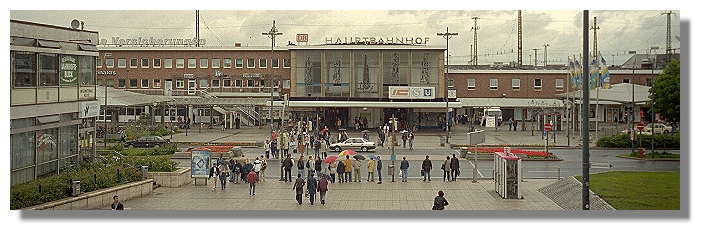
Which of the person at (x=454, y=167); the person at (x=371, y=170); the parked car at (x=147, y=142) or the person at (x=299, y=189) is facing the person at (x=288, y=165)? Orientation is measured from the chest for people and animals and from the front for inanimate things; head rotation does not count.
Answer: the person at (x=299, y=189)

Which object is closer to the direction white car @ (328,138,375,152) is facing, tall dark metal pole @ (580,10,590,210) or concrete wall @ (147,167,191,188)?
the concrete wall

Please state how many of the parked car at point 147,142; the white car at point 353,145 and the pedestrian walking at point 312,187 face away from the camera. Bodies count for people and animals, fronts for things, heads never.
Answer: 1

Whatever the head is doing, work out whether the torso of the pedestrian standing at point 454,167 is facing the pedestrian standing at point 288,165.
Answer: no

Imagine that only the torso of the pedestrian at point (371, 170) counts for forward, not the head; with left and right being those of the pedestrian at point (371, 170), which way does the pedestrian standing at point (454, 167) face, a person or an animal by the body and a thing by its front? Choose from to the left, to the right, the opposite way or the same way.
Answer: the same way

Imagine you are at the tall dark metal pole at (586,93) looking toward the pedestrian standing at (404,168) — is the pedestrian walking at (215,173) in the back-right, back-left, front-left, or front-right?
front-left

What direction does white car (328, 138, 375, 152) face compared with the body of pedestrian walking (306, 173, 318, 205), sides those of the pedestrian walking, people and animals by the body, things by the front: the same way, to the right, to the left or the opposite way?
to the left

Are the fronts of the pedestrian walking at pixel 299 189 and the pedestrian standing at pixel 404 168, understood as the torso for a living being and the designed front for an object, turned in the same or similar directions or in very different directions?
same or similar directions

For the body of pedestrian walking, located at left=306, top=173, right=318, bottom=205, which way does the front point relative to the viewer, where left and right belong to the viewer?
facing away from the viewer

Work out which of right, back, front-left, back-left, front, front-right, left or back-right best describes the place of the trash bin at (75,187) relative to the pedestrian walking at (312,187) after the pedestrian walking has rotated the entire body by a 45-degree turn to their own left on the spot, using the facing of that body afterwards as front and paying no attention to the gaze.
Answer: front-left

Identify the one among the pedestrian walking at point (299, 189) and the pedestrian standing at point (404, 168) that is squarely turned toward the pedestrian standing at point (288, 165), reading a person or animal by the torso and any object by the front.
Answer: the pedestrian walking at point (299, 189)

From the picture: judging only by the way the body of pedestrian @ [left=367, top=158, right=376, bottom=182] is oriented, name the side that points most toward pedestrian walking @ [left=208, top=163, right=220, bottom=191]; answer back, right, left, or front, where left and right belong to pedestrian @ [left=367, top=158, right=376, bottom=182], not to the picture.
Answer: left

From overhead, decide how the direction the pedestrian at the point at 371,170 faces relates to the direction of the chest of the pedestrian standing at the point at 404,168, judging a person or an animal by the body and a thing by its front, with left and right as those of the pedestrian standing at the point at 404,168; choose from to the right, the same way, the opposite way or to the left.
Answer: the same way

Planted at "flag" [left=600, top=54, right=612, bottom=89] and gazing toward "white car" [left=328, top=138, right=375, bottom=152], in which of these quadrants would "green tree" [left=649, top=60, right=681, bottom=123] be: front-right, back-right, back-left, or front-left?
back-left

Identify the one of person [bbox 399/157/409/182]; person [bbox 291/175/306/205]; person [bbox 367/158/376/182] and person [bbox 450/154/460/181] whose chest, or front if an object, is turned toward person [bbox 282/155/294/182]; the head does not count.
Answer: person [bbox 291/175/306/205]

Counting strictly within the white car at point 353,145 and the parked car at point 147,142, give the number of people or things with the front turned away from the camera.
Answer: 0

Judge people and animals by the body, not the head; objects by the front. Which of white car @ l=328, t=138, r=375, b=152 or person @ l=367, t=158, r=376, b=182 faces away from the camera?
the person

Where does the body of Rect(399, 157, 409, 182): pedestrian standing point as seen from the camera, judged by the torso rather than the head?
away from the camera
